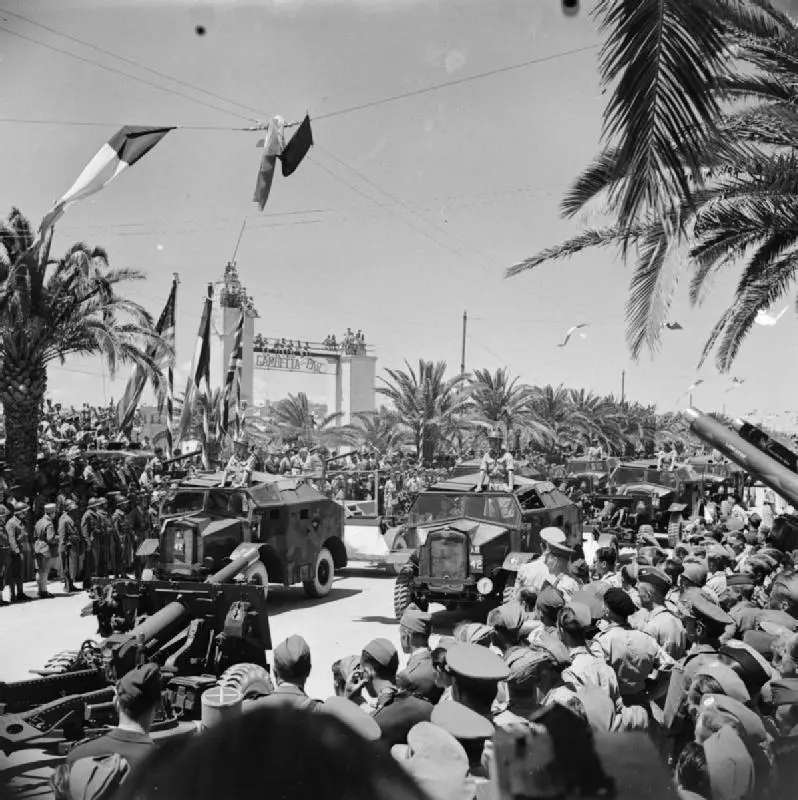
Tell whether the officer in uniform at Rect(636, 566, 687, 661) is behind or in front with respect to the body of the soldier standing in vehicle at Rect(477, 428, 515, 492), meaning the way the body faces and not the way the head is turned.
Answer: in front

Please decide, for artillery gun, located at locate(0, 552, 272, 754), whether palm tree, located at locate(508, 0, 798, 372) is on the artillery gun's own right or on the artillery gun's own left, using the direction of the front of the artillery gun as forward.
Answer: on the artillery gun's own right

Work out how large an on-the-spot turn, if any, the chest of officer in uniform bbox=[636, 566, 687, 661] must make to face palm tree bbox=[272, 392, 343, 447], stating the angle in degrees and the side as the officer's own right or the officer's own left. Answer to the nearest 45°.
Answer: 0° — they already face it

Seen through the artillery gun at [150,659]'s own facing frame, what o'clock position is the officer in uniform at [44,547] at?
The officer in uniform is roughly at 10 o'clock from the artillery gun.

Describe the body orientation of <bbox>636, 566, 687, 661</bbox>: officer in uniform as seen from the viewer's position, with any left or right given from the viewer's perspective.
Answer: facing away from the viewer and to the left of the viewer

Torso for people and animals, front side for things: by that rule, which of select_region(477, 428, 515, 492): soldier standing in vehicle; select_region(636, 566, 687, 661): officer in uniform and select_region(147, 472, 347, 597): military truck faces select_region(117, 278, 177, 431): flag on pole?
the officer in uniform

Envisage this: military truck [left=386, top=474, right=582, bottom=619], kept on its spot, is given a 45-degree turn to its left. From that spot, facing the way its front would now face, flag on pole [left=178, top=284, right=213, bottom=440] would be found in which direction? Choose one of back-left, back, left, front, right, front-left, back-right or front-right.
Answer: back-right

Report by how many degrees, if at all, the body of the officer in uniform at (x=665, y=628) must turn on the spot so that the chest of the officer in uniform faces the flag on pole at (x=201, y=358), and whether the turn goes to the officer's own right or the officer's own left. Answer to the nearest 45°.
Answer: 0° — they already face it

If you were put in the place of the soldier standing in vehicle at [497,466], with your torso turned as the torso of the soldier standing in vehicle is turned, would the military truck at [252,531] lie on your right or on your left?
on your right

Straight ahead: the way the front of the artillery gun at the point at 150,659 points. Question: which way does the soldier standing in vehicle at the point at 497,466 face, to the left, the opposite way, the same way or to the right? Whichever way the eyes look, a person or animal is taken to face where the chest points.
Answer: the opposite way

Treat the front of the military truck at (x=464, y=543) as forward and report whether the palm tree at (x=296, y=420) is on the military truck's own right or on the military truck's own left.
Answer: on the military truck's own right

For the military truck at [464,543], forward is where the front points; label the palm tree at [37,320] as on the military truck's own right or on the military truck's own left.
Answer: on the military truck's own right

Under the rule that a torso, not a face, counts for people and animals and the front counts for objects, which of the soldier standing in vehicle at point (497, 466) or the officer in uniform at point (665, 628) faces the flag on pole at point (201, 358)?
the officer in uniform
